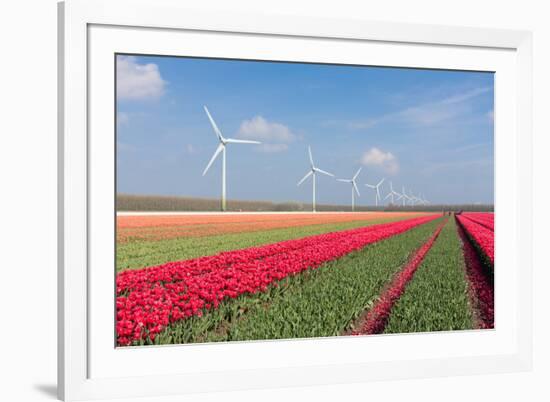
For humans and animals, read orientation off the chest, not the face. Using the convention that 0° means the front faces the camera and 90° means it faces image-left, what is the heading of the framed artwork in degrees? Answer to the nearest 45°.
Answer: approximately 315°
